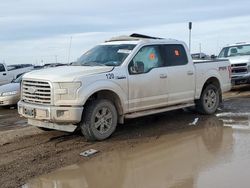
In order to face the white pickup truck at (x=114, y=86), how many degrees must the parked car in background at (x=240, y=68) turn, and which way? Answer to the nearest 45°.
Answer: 0° — it already faces it

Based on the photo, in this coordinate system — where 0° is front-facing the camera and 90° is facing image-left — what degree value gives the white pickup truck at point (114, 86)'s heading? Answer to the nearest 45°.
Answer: approximately 45°

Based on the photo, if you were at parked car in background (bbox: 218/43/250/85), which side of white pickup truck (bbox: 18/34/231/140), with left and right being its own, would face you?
back

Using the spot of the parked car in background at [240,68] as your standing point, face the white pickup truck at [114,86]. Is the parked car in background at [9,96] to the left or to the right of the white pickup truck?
right

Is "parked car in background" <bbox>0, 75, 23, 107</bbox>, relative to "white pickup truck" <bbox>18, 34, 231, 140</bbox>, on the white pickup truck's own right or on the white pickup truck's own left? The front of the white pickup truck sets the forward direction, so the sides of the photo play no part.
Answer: on the white pickup truck's own right

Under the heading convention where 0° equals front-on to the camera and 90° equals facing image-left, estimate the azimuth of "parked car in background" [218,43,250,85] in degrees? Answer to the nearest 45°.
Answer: approximately 0°

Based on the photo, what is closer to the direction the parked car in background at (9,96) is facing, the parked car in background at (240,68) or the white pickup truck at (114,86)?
the white pickup truck

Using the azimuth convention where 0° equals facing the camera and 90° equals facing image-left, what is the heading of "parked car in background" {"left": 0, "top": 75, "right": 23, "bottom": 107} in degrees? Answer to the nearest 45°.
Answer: approximately 45°

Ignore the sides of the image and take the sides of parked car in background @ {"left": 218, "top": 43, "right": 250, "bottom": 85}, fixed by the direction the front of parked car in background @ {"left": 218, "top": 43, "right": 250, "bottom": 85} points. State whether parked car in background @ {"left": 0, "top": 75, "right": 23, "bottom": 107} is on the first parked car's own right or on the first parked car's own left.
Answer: on the first parked car's own right
